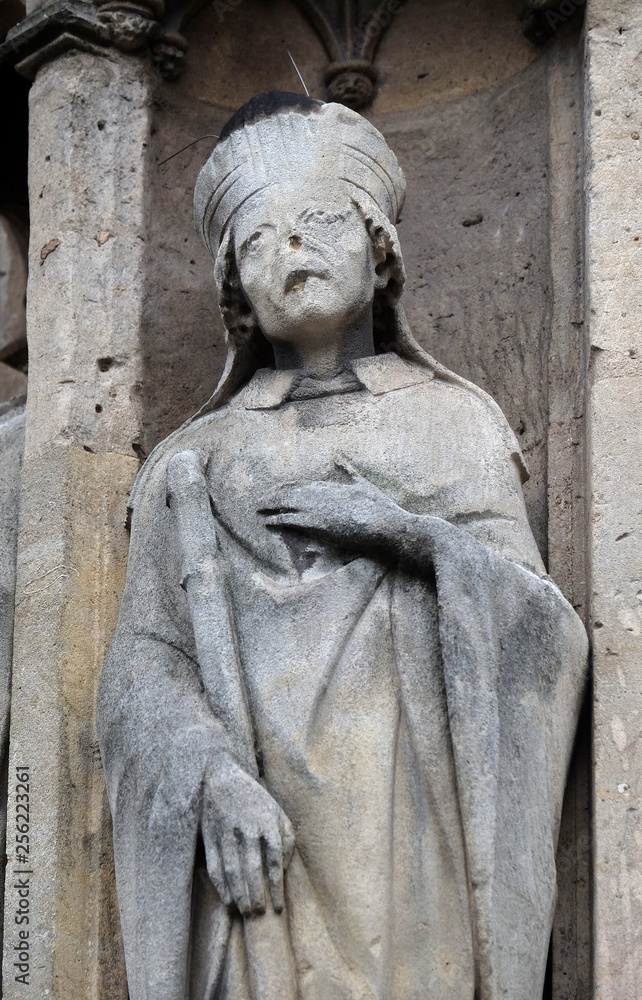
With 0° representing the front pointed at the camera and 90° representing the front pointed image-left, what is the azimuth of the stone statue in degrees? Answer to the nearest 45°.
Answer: approximately 0°

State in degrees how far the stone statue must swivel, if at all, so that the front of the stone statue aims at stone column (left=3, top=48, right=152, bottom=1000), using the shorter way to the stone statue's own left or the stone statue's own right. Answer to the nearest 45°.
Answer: approximately 135° to the stone statue's own right

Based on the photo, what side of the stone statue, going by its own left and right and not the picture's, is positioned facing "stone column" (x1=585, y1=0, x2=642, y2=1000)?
left

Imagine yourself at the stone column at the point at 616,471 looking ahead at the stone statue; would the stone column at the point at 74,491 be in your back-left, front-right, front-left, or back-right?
front-right
